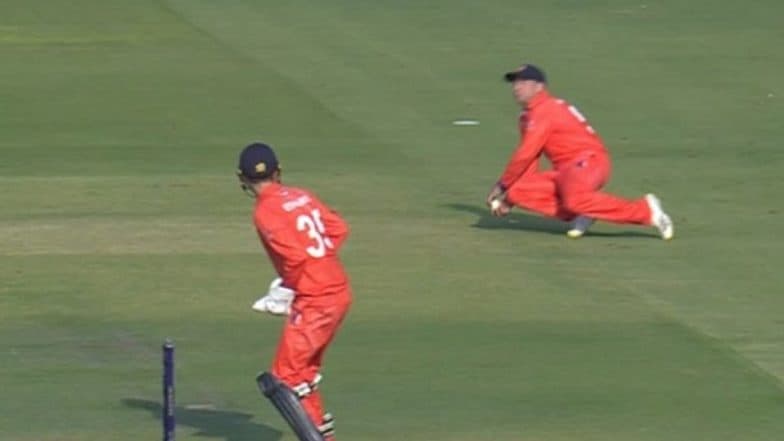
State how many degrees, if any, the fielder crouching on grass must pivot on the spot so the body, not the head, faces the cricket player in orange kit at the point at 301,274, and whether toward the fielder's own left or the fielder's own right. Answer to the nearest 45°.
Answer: approximately 90° to the fielder's own left

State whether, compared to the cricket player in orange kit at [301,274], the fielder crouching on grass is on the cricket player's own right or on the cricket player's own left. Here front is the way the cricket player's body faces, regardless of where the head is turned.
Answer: on the cricket player's own right

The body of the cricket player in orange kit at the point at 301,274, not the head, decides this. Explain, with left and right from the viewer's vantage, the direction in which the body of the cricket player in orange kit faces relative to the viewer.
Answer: facing away from the viewer and to the left of the viewer

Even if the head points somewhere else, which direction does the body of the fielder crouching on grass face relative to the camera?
to the viewer's left

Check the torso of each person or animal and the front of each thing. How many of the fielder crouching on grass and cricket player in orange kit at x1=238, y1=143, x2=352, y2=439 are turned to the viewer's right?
0
